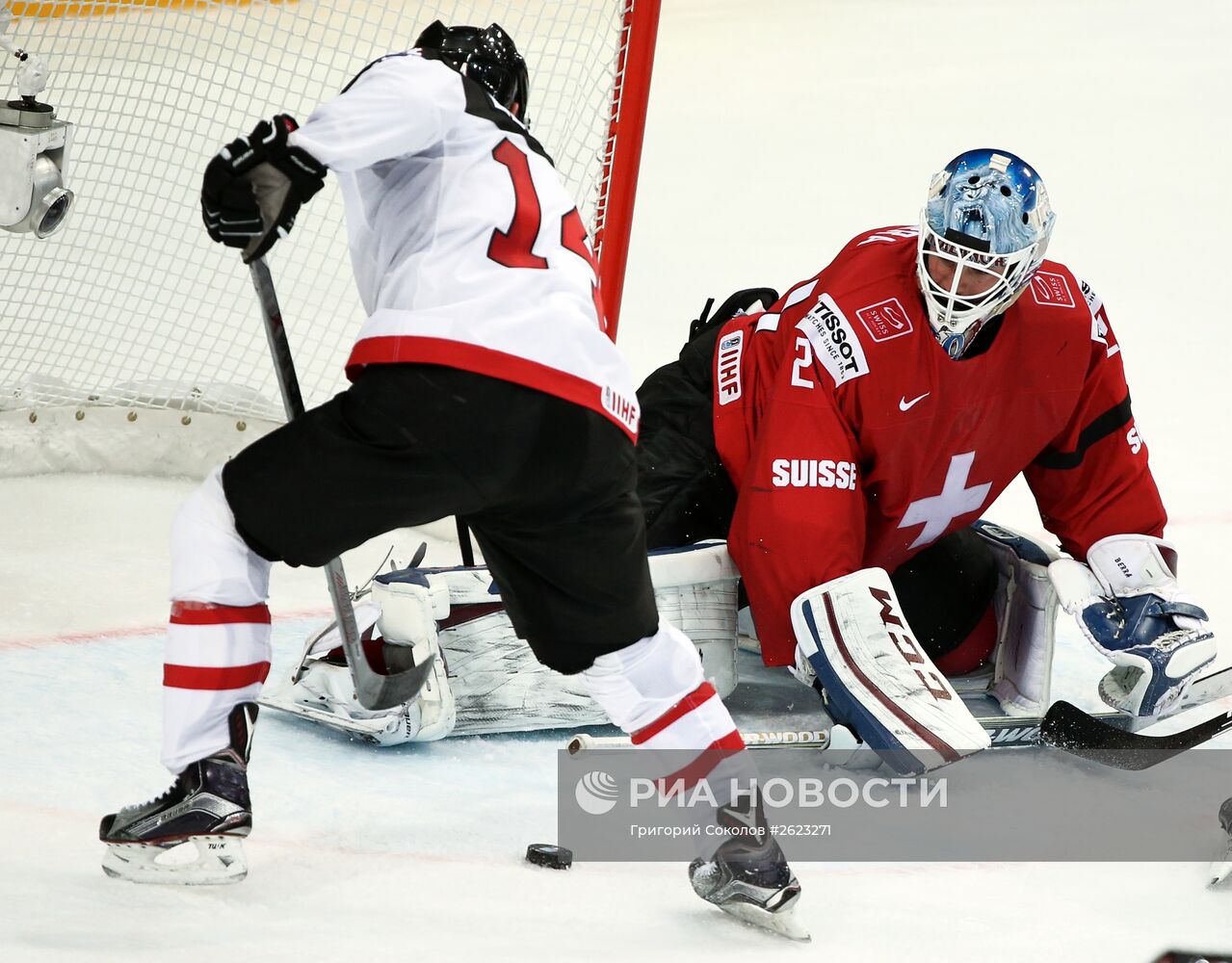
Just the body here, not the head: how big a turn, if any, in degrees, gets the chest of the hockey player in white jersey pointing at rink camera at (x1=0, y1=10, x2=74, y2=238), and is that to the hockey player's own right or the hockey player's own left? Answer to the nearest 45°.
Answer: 0° — they already face it

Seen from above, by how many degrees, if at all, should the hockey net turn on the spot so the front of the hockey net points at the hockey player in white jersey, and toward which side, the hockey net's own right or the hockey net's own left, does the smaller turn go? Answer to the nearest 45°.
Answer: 0° — it already faces them

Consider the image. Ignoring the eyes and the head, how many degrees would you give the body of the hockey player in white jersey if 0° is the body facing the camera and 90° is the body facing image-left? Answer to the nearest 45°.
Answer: approximately 135°

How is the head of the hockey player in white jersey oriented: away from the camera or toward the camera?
away from the camera

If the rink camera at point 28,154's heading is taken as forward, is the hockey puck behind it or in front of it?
in front

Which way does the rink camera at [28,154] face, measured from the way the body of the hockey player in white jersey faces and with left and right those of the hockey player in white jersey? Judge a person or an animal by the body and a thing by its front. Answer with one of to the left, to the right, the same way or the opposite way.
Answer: the opposite way

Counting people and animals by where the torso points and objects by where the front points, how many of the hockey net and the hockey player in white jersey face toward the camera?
1

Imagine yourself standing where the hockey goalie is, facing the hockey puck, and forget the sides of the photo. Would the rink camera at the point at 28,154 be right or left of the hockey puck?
right

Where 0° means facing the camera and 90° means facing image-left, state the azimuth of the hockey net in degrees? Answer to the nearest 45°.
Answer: approximately 0°

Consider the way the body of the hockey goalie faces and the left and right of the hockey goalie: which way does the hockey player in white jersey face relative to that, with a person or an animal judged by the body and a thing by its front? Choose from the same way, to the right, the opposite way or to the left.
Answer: the opposite way
